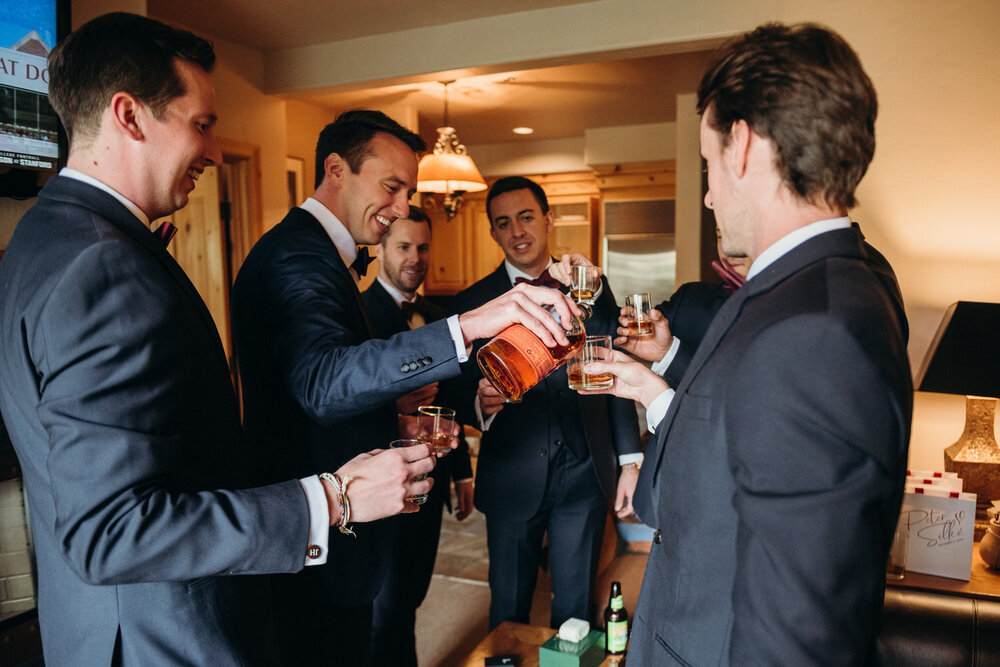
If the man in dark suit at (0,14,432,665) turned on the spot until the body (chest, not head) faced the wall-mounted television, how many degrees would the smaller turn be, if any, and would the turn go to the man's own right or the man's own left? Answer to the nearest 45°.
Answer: approximately 90° to the man's own left

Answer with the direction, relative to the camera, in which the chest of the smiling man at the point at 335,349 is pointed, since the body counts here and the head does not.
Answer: to the viewer's right

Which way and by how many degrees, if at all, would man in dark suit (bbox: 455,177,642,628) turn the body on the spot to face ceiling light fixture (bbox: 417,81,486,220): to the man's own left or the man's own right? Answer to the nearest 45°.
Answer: approximately 180°

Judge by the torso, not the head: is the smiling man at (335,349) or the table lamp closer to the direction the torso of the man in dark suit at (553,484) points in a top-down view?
the smiling man

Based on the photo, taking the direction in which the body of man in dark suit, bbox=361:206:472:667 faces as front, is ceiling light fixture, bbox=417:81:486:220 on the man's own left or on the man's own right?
on the man's own left

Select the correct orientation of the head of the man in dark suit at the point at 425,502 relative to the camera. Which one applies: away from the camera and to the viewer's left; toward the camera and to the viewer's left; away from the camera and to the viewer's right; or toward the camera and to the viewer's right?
toward the camera and to the viewer's right

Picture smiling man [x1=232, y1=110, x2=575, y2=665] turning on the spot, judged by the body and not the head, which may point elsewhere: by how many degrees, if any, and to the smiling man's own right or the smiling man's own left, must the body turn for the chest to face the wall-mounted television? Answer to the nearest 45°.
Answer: approximately 135° to the smiling man's own left

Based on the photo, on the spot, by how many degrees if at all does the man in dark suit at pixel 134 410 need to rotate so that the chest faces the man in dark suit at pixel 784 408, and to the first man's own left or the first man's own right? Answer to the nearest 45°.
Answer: approximately 45° to the first man's own right

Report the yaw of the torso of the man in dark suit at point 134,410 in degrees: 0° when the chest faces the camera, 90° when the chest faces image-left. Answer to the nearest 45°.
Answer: approximately 270°

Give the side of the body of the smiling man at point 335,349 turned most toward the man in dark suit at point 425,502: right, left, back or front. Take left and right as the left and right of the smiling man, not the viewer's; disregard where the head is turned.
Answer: left
